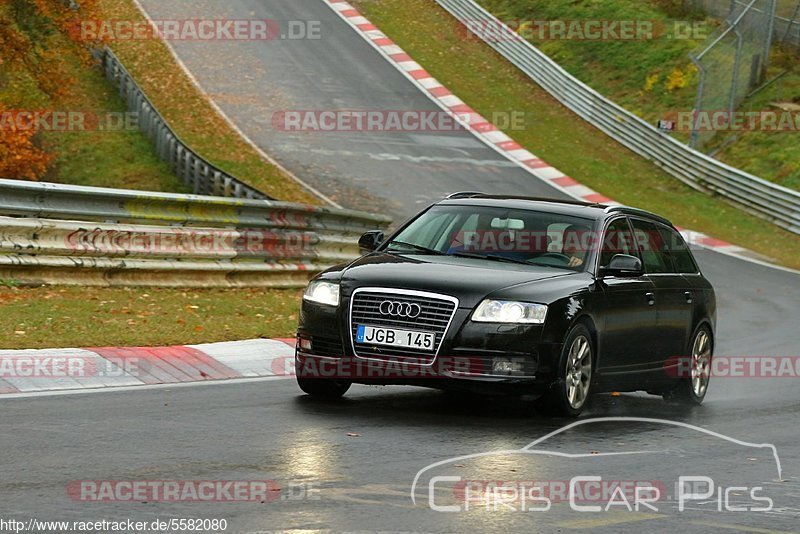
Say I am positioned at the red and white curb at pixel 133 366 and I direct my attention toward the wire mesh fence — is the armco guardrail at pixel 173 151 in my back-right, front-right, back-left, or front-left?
front-left

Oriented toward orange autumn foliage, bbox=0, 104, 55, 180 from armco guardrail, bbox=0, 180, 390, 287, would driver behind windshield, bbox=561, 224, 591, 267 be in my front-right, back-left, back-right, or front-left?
back-right

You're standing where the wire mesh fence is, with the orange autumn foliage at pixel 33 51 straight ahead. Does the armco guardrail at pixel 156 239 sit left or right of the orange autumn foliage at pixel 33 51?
left

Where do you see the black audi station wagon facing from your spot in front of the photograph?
facing the viewer and to the left of the viewer

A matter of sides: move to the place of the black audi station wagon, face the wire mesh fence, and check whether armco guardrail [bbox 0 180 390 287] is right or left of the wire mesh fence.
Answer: left

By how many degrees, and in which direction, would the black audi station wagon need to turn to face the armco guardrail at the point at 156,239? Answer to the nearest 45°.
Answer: approximately 90° to its right

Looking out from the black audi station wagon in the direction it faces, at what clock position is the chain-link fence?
The chain-link fence is roughly at 5 o'clock from the black audi station wagon.

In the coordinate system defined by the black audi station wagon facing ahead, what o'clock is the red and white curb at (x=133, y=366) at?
The red and white curb is roughly at 2 o'clock from the black audi station wagon.

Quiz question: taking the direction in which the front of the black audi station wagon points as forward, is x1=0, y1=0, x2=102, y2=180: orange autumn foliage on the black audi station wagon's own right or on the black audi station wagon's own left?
on the black audi station wagon's own right

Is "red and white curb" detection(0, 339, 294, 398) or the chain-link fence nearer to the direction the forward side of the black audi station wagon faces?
the red and white curb

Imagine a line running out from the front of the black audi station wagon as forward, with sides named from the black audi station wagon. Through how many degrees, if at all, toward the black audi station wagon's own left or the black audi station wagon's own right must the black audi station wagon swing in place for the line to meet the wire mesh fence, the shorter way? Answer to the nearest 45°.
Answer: approximately 135° to the black audi station wagon's own right

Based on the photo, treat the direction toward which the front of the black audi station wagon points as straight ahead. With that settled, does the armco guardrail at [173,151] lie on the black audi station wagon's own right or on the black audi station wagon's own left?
on the black audi station wagon's own right

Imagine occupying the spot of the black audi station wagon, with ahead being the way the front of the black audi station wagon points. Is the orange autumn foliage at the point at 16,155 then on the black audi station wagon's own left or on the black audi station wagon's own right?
on the black audi station wagon's own right

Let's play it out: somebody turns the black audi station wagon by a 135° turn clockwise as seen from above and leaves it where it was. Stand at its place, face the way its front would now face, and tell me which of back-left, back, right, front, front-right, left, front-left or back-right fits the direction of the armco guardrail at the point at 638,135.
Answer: front
